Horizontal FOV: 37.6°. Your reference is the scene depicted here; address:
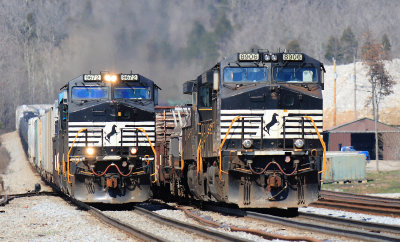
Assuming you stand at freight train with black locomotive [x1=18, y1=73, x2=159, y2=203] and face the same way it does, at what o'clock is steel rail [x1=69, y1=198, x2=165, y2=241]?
The steel rail is roughly at 12 o'clock from the freight train with black locomotive.

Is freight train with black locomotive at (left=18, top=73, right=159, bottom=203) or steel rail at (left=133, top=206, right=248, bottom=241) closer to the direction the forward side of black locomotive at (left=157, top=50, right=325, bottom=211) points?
the steel rail

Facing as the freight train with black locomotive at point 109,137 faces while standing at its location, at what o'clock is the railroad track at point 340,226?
The railroad track is roughly at 11 o'clock from the freight train with black locomotive.

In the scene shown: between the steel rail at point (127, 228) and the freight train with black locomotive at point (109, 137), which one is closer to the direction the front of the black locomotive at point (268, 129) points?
the steel rail

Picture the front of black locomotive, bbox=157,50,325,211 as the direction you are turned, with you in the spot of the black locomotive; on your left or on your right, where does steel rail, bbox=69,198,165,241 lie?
on your right

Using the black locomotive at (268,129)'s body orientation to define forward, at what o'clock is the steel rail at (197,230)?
The steel rail is roughly at 1 o'clock from the black locomotive.

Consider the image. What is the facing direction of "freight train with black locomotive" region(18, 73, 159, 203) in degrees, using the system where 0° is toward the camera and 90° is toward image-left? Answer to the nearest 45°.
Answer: approximately 0°

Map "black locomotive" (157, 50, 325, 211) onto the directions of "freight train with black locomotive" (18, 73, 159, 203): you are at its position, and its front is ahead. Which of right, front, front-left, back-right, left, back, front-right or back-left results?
front-left

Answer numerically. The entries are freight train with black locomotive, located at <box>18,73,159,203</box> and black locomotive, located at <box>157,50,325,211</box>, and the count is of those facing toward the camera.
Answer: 2

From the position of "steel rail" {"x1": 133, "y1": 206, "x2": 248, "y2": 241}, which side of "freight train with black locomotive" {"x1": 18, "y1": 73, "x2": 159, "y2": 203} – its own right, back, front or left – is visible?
front

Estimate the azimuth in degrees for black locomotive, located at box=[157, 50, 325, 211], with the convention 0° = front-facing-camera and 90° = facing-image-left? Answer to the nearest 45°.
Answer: approximately 0°
